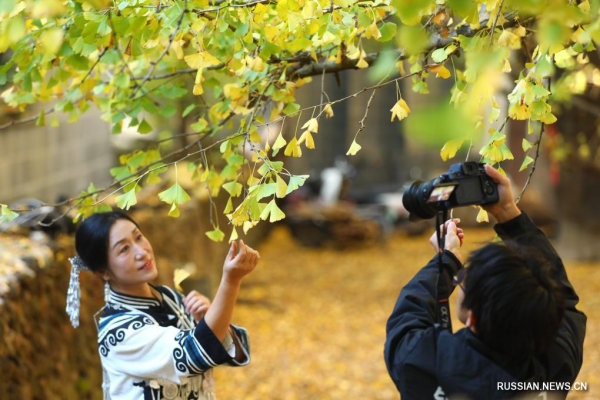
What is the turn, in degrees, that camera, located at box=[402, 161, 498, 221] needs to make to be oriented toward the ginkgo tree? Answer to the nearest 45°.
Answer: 0° — it already faces it

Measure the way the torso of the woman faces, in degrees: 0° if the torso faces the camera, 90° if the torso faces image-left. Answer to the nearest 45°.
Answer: approximately 315°

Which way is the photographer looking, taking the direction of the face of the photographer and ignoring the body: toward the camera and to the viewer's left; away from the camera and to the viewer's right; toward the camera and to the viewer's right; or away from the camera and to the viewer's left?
away from the camera and to the viewer's left

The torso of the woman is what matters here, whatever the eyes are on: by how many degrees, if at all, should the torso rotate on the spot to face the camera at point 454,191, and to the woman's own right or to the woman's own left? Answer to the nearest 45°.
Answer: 0° — they already face it

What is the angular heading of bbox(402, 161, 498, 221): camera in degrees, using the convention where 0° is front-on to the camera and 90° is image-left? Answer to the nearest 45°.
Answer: approximately 135°

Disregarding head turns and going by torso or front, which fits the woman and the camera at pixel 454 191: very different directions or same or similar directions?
very different directions

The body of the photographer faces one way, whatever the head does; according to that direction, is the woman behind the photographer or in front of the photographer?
in front

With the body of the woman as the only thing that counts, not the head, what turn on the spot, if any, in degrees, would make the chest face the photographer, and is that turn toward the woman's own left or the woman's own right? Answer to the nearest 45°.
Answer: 0° — they already face them

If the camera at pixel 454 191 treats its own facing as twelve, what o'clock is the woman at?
The woman is roughly at 11 o'clock from the camera.

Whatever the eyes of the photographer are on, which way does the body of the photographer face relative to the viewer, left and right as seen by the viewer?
facing away from the viewer and to the left of the viewer
